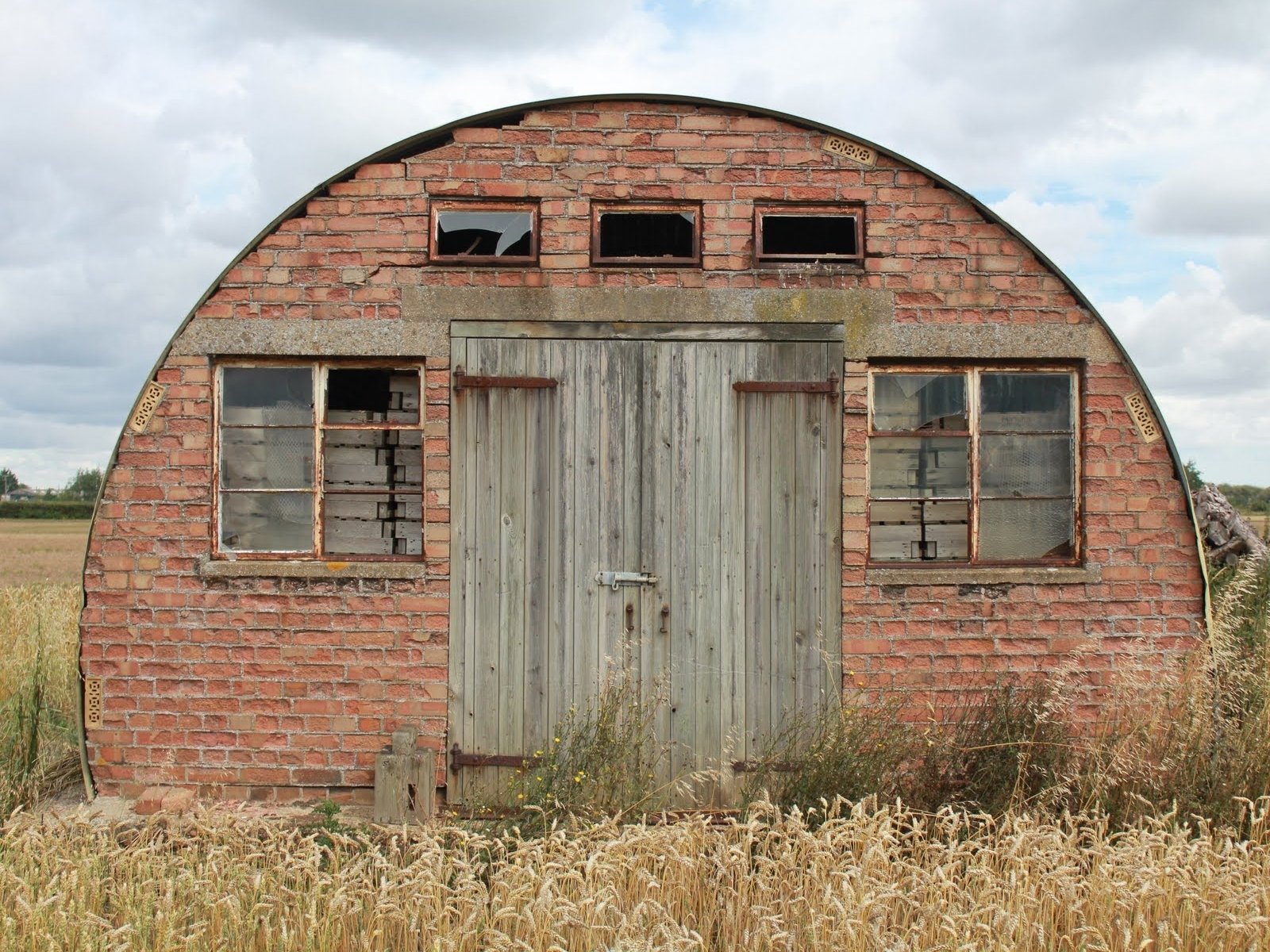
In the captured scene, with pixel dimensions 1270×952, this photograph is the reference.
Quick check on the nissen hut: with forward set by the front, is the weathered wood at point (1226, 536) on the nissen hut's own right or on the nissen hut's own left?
on the nissen hut's own left

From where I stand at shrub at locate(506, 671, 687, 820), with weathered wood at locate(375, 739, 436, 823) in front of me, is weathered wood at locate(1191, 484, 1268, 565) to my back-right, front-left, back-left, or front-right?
back-right

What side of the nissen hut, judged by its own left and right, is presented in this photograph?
front
